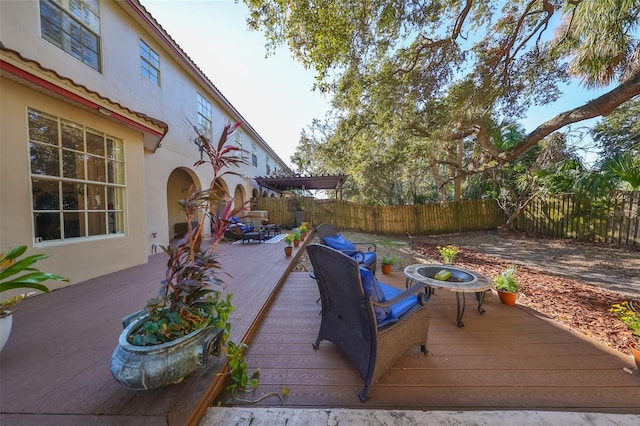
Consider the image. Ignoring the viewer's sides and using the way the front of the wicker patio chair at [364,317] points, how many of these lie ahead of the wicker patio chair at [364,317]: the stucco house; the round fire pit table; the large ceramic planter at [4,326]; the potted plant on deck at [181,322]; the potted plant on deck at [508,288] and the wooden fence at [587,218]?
3

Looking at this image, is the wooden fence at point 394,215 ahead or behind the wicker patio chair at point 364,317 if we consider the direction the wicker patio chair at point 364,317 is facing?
ahead

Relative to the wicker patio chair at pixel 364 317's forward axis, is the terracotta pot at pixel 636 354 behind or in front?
in front

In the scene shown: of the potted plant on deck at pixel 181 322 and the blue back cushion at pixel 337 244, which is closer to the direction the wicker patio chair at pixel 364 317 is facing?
the blue back cushion

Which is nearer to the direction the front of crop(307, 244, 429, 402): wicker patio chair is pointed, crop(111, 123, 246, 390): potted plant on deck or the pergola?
the pergola

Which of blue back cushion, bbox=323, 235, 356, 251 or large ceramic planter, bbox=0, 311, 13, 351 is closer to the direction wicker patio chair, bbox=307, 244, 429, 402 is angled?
the blue back cushion

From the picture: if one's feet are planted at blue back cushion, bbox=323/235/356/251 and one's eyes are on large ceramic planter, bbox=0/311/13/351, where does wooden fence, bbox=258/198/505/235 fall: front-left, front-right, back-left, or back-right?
back-right

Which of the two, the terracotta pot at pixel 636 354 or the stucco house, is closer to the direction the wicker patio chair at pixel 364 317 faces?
the terracotta pot

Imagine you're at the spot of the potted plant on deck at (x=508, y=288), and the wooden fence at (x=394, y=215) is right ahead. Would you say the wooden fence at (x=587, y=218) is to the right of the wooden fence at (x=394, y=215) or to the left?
right

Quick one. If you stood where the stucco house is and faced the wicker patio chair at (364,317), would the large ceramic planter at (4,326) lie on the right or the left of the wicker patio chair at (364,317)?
right

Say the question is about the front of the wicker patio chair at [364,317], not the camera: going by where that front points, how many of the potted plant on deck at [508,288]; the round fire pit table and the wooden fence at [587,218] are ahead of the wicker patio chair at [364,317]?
3

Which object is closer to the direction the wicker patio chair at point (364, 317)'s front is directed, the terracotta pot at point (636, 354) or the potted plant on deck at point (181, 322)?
the terracotta pot

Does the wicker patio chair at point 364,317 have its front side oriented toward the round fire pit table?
yes

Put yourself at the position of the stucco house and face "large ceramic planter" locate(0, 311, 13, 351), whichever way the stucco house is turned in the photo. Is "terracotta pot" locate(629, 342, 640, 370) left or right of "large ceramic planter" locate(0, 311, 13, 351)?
left

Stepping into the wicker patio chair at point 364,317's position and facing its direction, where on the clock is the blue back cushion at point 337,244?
The blue back cushion is roughly at 10 o'clock from the wicker patio chair.

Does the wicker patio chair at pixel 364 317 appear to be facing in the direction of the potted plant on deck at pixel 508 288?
yes

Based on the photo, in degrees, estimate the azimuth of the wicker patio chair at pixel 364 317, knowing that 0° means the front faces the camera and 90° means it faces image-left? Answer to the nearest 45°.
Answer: approximately 225°

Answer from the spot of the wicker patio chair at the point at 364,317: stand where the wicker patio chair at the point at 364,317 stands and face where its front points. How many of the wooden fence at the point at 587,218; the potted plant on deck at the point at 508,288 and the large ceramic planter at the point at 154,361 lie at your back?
1
